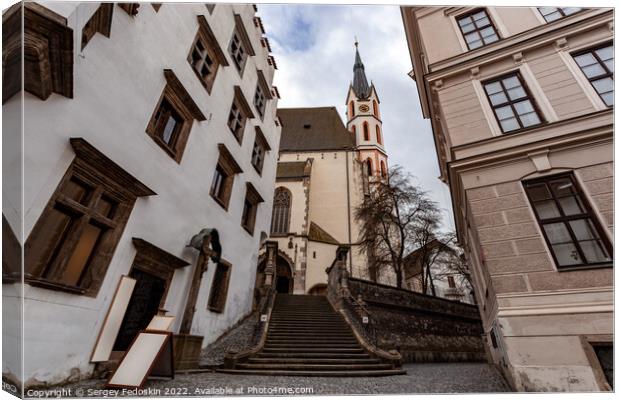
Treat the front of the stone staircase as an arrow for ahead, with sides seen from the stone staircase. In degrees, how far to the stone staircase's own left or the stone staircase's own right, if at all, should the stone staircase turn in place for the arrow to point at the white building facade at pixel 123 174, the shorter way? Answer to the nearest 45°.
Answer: approximately 45° to the stone staircase's own right

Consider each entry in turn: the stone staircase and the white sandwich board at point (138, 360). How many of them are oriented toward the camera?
2

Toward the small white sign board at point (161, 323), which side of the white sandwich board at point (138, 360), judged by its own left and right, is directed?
back

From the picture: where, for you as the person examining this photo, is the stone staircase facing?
facing the viewer

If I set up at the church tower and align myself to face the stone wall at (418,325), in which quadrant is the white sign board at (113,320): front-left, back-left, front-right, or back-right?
front-right

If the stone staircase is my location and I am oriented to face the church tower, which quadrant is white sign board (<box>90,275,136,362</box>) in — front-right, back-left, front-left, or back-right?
back-left

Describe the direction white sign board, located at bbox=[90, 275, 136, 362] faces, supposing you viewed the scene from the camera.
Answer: facing the viewer and to the right of the viewer

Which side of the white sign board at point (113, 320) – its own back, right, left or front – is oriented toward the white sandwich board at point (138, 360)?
front

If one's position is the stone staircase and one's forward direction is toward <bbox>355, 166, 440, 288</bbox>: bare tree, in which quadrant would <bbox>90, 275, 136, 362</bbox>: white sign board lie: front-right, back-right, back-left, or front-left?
back-left

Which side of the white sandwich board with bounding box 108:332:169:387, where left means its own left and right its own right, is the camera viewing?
front

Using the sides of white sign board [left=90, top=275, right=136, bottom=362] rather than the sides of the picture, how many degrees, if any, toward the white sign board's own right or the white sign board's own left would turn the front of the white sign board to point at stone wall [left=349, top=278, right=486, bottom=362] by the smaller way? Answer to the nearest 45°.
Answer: approximately 45° to the white sign board's own left

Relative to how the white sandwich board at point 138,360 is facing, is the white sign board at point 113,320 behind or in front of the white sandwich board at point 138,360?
behind
